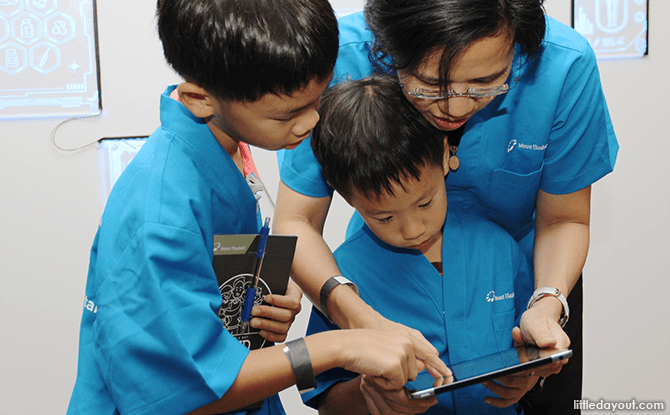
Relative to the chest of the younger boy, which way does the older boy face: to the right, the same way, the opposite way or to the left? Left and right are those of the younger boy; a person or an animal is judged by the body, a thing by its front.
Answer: to the left

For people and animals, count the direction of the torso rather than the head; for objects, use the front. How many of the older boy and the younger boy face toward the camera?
1

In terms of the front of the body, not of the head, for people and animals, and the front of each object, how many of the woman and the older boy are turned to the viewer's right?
1

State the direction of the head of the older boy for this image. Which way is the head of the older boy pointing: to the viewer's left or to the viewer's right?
to the viewer's right

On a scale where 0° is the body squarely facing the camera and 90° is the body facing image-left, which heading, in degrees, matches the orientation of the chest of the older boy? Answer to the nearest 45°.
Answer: approximately 270°

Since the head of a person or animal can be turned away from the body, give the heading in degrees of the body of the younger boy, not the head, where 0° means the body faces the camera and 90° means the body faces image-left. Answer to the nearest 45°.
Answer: approximately 0°

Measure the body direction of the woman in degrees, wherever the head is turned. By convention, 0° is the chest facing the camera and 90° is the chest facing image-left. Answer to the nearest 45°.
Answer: approximately 0°

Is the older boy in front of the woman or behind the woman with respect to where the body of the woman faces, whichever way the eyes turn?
in front

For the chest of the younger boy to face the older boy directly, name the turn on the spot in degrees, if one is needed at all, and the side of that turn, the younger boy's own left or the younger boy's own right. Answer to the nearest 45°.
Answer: approximately 45° to the younger boy's own right
